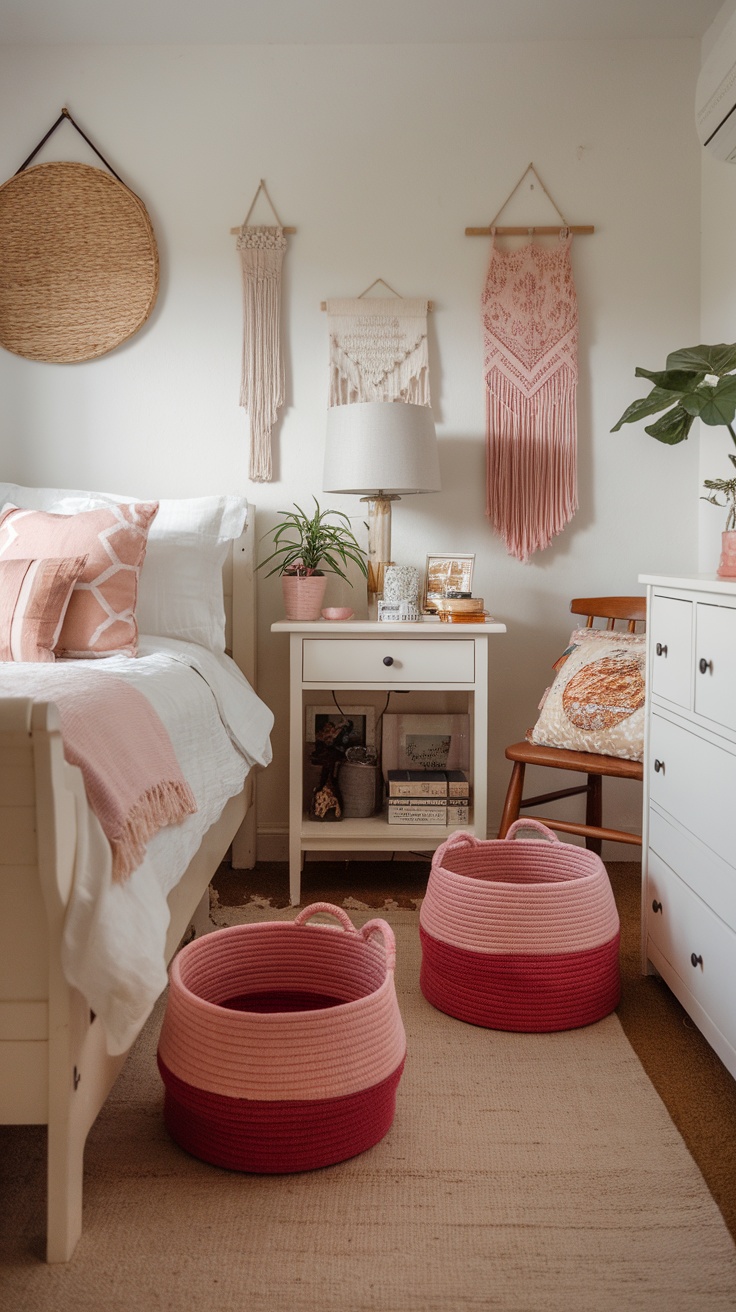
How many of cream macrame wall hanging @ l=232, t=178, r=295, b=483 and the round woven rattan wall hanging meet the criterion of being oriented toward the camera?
2

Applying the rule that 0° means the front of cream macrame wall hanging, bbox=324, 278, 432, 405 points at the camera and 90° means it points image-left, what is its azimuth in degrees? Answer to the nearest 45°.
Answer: approximately 0°

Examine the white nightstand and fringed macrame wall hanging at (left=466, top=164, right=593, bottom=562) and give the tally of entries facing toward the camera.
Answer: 2

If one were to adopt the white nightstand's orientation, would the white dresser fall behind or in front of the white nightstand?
in front
